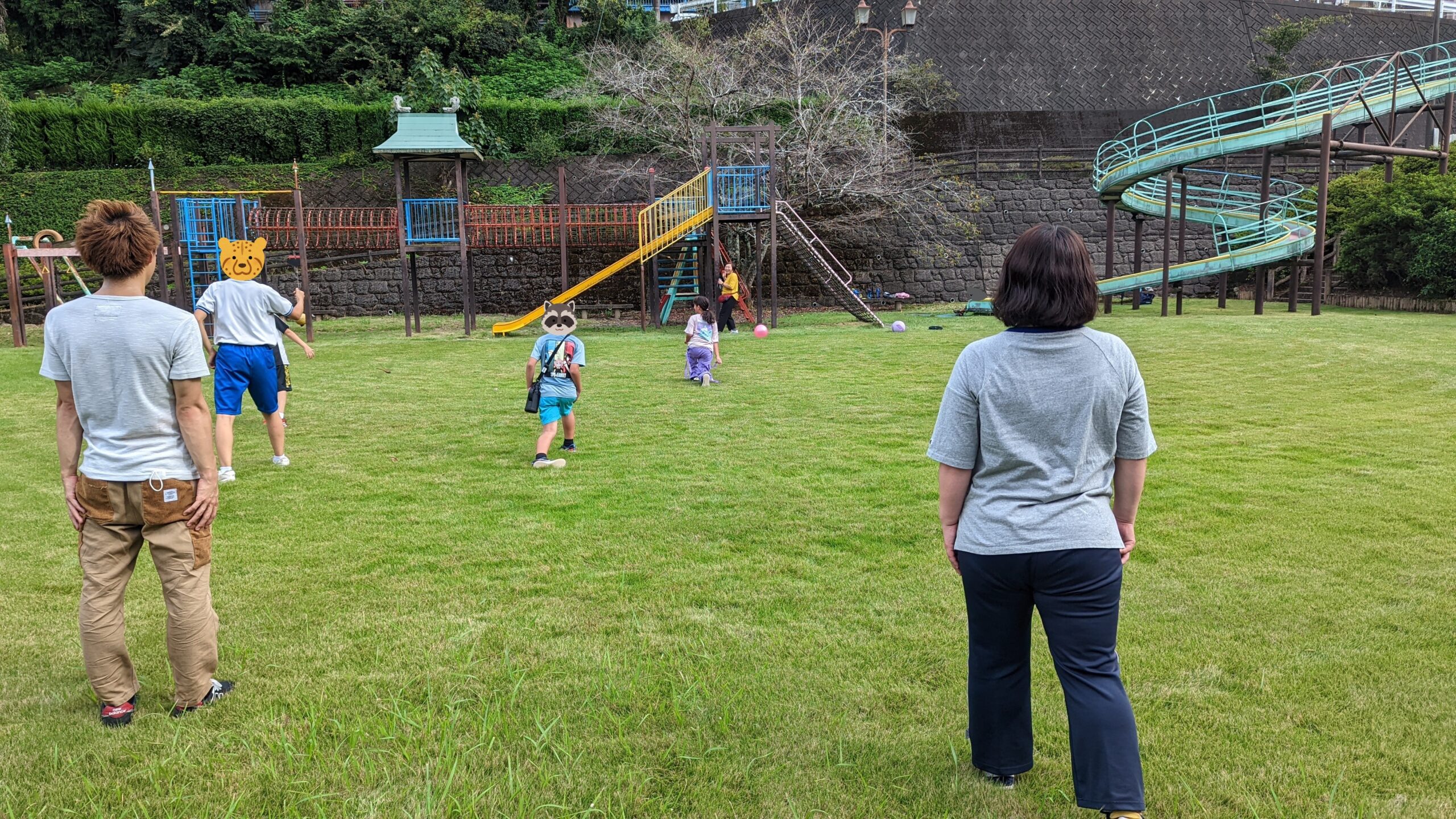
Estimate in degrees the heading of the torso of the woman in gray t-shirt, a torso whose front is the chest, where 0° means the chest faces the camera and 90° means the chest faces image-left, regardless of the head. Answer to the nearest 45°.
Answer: approximately 180°

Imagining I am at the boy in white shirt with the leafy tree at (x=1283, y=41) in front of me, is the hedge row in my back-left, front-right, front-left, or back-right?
front-left

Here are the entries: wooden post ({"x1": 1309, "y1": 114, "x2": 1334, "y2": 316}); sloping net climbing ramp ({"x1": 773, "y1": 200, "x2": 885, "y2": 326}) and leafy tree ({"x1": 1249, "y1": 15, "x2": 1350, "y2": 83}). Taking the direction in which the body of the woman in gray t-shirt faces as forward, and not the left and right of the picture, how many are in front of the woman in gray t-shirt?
3

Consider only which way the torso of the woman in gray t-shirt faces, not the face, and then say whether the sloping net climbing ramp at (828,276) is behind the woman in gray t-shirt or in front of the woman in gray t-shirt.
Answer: in front

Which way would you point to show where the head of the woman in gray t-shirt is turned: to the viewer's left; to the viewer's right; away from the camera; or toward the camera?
away from the camera

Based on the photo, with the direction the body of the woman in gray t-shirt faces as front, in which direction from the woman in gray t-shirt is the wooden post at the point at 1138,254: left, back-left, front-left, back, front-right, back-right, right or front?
front

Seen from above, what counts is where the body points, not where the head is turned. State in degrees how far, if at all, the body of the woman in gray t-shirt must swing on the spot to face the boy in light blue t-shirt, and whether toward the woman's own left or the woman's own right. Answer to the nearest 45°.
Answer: approximately 45° to the woman's own left

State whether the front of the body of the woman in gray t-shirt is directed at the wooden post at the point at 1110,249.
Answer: yes

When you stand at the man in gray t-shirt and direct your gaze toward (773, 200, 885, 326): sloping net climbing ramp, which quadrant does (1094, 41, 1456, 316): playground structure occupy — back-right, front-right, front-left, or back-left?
front-right

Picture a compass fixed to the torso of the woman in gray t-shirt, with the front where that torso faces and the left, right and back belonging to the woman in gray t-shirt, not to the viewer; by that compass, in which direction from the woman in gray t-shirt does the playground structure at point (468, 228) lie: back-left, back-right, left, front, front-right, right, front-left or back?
front-left

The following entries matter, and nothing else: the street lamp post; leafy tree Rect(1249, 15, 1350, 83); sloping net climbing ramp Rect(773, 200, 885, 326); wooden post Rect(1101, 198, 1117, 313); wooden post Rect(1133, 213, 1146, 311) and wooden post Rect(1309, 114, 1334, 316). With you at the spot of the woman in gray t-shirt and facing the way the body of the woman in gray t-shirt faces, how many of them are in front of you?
6

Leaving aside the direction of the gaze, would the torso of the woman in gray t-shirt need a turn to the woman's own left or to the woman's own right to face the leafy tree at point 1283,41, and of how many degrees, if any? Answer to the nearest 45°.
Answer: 0° — they already face it

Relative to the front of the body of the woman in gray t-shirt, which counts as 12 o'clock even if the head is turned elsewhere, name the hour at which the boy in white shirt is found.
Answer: The boy in white shirt is roughly at 10 o'clock from the woman in gray t-shirt.

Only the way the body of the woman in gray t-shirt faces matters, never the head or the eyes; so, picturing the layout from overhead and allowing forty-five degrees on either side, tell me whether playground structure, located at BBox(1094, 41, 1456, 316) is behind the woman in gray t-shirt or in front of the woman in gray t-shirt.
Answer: in front

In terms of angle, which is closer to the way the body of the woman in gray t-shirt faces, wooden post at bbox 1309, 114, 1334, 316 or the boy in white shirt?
the wooden post

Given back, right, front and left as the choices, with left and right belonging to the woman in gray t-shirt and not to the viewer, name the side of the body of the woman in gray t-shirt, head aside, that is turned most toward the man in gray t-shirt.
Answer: left

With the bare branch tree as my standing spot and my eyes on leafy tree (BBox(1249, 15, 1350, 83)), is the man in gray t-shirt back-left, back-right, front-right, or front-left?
back-right

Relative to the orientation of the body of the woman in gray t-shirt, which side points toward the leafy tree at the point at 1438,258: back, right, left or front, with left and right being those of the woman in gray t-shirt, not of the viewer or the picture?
front

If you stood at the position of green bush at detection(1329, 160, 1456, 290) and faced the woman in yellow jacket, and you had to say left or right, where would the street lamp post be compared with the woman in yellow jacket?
right

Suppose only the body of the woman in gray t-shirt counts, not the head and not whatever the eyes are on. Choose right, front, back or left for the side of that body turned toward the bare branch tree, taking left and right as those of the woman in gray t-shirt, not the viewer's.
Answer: front
